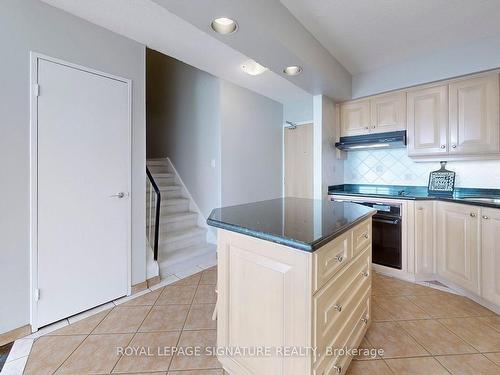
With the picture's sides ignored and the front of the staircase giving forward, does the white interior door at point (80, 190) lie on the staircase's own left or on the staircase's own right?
on the staircase's own right

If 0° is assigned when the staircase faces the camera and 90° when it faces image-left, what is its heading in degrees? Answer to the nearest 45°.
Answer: approximately 315°

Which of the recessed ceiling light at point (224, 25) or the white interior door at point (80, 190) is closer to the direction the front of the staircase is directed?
the recessed ceiling light
